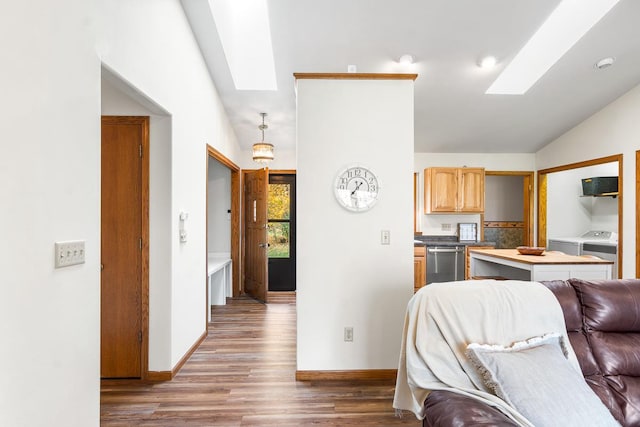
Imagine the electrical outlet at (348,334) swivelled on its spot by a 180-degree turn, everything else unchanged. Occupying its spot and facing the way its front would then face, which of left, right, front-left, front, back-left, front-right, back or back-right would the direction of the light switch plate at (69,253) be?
back-left

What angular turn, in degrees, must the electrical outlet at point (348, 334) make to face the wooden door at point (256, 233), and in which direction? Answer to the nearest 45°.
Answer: approximately 135° to its right

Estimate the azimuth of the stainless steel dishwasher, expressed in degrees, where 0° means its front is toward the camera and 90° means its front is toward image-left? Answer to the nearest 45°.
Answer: approximately 0°

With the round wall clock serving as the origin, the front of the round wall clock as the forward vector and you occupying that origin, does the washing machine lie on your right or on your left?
on your left

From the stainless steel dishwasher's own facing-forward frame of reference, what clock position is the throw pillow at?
The throw pillow is roughly at 12 o'clock from the stainless steel dishwasher.

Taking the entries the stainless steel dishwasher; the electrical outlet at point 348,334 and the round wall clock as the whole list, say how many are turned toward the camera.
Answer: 3

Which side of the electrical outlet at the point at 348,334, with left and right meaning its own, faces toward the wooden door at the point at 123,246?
right

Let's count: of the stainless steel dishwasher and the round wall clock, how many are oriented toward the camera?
2

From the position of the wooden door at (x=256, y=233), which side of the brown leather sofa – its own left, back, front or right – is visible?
right

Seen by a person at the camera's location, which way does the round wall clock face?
facing the viewer

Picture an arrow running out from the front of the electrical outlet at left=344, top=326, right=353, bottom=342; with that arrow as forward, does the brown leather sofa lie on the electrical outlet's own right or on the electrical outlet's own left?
on the electrical outlet's own left
